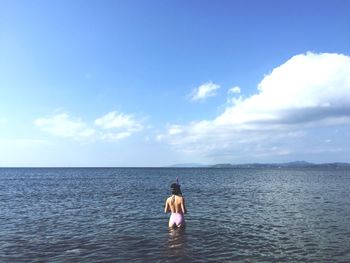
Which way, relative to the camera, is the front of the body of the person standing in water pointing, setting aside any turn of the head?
away from the camera
